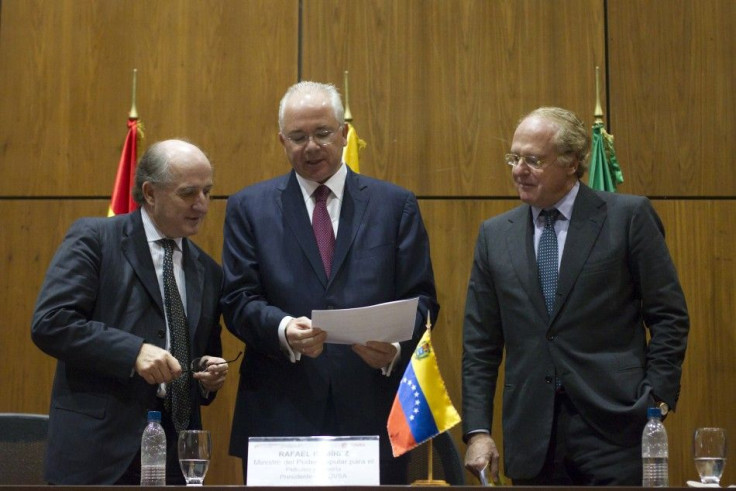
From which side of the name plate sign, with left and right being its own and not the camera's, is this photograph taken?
front

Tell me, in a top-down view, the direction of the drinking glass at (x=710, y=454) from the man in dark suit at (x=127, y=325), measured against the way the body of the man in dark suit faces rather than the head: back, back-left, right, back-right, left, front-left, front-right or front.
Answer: front

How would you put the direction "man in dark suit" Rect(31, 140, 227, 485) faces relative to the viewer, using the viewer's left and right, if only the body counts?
facing the viewer and to the right of the viewer

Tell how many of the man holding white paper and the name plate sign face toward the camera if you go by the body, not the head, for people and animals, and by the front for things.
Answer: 2

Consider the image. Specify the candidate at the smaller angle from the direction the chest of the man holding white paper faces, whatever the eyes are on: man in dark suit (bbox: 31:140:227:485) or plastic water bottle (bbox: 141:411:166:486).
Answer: the plastic water bottle

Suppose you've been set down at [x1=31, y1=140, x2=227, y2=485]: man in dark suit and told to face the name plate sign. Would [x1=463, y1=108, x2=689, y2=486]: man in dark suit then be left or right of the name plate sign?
left

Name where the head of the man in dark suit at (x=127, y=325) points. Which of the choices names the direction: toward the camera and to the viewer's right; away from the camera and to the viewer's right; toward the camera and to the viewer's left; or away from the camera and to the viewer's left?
toward the camera and to the viewer's right

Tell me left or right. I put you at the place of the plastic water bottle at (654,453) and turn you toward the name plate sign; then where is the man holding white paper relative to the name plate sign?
right

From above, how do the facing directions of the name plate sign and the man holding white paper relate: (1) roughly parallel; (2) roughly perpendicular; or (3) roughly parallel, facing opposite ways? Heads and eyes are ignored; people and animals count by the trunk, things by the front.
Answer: roughly parallel

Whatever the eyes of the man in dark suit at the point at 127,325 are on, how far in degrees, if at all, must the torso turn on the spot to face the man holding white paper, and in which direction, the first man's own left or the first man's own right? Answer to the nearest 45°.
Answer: approximately 45° to the first man's own left

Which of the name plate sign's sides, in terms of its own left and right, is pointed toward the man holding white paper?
back

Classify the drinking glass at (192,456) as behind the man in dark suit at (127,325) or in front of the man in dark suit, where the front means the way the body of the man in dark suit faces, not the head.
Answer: in front

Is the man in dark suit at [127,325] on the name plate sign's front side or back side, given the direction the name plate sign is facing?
on the back side

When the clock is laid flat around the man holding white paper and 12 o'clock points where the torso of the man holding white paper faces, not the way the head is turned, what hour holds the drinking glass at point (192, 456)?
The drinking glass is roughly at 1 o'clock from the man holding white paper.

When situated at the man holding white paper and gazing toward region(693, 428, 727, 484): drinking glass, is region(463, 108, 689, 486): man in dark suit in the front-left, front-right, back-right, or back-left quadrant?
front-left

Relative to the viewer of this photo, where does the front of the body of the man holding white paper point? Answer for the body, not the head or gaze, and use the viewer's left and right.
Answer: facing the viewer

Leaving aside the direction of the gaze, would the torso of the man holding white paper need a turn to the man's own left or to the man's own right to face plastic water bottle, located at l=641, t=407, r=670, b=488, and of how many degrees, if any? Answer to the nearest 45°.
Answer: approximately 45° to the man's own left
